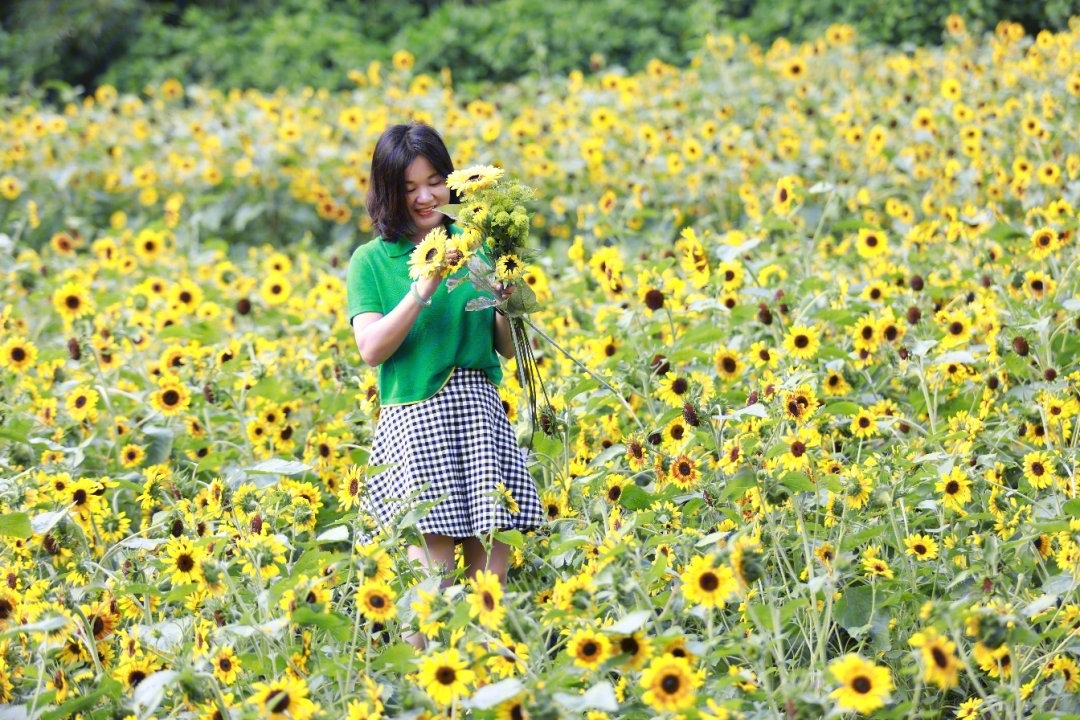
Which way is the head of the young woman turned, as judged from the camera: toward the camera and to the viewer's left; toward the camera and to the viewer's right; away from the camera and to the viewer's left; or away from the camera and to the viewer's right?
toward the camera and to the viewer's right

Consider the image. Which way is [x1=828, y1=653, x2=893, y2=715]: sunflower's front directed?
toward the camera

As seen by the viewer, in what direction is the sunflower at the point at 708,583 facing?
toward the camera

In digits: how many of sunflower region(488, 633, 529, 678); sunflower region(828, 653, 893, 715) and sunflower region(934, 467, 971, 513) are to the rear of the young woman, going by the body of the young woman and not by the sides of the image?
0

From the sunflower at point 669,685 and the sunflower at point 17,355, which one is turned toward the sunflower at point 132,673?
the sunflower at point 17,355

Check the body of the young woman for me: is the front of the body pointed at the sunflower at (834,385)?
no

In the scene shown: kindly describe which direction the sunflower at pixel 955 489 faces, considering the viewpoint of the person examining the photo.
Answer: facing the viewer

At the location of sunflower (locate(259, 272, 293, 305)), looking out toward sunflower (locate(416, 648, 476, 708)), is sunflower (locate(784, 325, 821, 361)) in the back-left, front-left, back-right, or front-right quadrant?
front-left

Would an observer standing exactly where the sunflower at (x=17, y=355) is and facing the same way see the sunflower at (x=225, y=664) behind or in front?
in front

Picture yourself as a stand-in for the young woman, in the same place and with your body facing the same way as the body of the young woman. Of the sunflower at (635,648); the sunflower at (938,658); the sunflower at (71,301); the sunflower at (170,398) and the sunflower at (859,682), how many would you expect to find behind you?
2

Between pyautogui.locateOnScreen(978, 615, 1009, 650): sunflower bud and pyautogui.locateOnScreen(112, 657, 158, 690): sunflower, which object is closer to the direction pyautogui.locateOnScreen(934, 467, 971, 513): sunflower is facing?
the sunflower bud

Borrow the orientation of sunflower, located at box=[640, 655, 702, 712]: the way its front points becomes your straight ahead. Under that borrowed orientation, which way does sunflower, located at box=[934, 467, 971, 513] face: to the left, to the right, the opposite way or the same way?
the same way

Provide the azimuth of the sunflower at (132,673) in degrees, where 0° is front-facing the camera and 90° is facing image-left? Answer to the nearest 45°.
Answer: approximately 0°

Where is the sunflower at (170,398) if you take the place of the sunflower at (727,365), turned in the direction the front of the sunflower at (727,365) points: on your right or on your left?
on your right

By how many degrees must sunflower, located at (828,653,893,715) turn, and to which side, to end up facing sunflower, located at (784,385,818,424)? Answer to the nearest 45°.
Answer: approximately 180°
